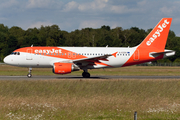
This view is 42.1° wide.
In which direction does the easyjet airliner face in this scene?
to the viewer's left
